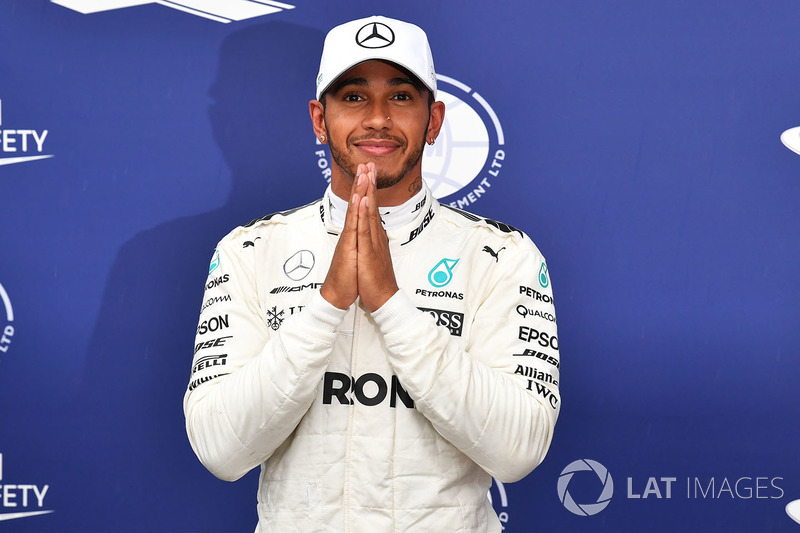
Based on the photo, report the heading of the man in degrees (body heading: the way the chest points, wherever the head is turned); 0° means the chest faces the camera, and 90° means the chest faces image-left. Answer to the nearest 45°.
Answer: approximately 0°
